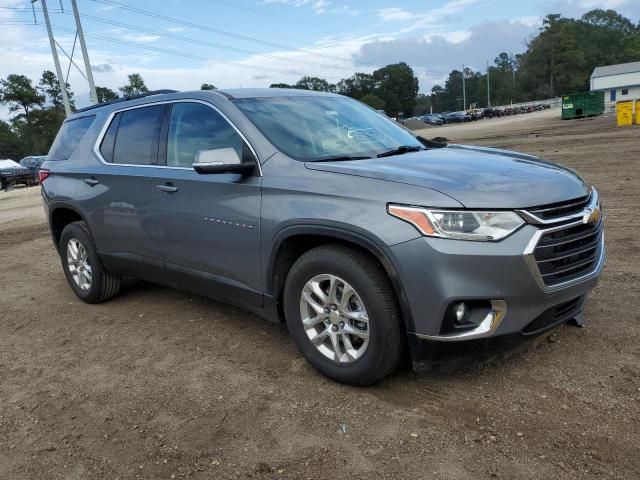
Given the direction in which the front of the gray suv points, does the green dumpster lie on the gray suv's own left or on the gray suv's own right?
on the gray suv's own left

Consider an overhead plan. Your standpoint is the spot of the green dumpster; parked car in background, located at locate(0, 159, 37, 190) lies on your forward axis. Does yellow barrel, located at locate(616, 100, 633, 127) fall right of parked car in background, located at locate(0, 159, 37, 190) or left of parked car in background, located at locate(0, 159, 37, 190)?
left

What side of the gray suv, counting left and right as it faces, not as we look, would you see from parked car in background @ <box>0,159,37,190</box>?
back

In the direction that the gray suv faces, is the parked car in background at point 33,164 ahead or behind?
behind

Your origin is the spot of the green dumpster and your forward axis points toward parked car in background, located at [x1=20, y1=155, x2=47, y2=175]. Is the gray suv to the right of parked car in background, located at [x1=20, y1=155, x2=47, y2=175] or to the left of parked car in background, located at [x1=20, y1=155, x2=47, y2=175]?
left

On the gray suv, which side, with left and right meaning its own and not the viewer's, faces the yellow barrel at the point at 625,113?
left

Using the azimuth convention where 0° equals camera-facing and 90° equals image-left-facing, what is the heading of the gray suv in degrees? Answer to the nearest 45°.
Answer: approximately 315°
